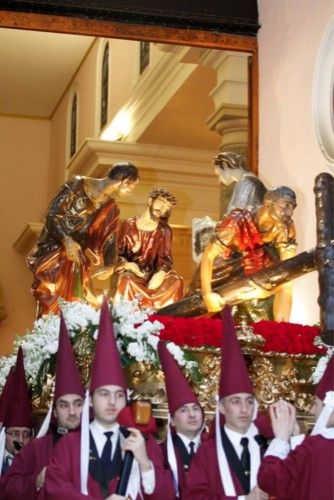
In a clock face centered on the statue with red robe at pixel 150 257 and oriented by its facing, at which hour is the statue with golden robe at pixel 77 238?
the statue with golden robe at pixel 77 238 is roughly at 2 o'clock from the statue with red robe at pixel 150 257.

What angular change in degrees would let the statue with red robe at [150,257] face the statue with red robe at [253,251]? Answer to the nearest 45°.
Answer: approximately 45° to its left

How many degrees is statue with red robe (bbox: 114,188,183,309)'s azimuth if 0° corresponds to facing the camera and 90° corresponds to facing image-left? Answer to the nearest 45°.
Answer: approximately 0°
